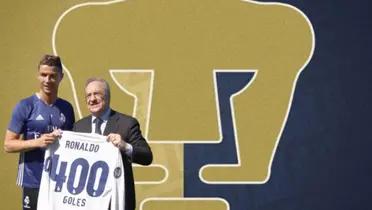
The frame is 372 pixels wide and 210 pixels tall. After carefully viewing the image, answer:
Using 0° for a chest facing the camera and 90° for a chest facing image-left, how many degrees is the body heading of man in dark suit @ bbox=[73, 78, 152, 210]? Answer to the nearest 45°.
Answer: approximately 45°
